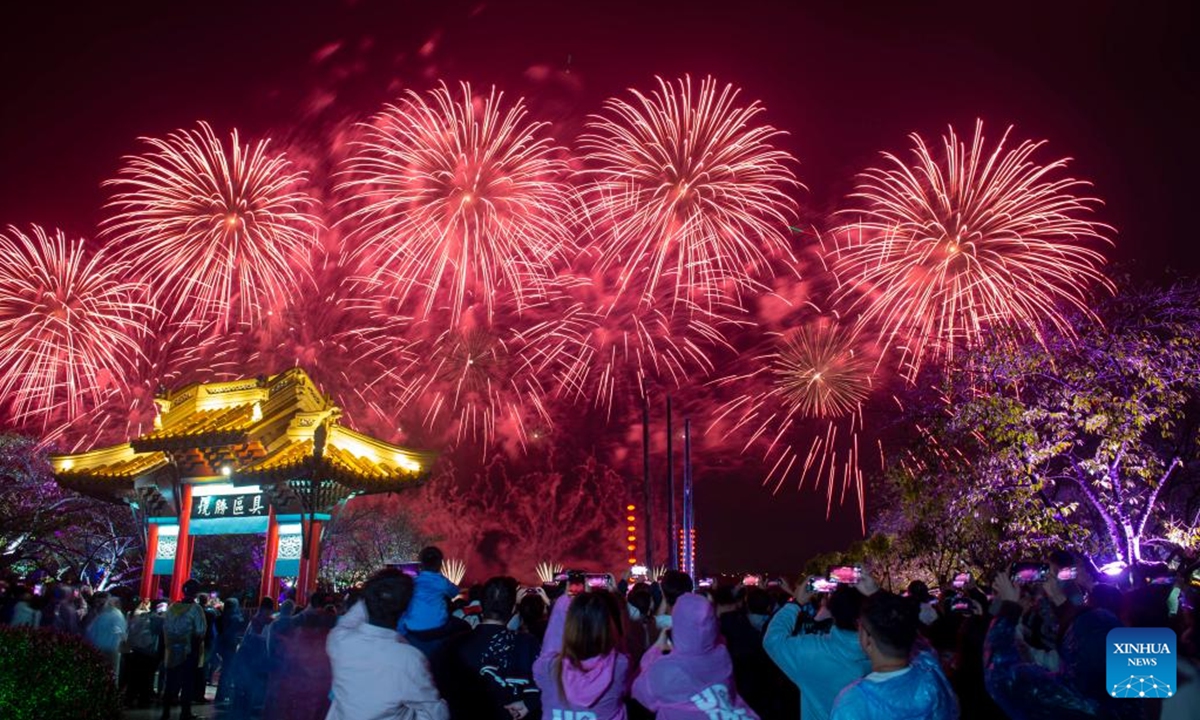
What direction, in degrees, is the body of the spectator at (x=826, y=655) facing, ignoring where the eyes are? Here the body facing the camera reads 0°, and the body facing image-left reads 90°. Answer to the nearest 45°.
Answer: approximately 180°

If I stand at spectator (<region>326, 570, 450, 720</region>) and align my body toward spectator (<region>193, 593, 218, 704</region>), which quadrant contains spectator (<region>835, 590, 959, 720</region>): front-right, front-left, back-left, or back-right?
back-right

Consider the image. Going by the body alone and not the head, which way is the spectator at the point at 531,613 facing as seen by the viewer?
away from the camera

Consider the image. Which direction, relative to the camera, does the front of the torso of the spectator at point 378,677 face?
away from the camera

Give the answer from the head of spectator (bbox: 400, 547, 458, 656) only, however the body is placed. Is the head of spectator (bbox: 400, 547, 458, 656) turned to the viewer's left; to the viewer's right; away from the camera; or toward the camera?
away from the camera

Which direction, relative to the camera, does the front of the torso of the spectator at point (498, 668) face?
away from the camera

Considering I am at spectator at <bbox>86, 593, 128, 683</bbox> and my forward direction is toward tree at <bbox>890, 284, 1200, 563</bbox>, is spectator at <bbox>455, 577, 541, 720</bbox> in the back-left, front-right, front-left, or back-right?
front-right

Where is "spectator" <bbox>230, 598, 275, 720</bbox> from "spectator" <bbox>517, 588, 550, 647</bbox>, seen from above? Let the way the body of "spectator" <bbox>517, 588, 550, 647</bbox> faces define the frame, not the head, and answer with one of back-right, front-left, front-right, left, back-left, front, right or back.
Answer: front-left

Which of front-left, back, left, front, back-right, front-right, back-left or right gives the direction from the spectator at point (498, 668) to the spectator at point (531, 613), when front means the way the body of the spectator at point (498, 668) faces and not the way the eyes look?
front

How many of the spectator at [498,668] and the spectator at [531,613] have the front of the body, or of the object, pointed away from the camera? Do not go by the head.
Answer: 2

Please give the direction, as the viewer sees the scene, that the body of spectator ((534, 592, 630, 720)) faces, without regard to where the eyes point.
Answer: away from the camera

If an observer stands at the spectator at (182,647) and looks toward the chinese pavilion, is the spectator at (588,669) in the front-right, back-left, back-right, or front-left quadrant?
back-right

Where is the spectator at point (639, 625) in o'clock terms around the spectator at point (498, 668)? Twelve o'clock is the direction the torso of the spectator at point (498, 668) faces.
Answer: the spectator at point (639, 625) is roughly at 1 o'clock from the spectator at point (498, 668).
